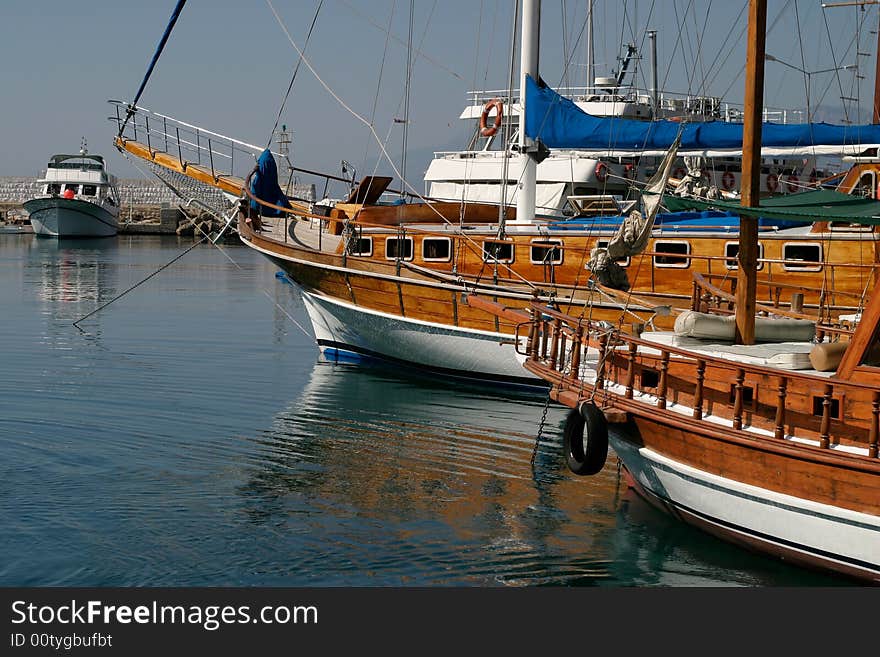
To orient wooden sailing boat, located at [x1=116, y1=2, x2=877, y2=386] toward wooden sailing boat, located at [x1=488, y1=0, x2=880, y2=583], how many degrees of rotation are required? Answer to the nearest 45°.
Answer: approximately 90° to its left

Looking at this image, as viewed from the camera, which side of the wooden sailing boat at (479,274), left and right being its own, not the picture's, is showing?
left

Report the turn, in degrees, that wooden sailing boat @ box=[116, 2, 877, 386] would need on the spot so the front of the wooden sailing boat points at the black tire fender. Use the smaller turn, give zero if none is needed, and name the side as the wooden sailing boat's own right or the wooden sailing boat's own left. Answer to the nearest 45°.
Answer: approximately 90° to the wooden sailing boat's own left

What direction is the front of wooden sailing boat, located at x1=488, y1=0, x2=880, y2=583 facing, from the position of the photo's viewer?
facing away from the viewer and to the left of the viewer

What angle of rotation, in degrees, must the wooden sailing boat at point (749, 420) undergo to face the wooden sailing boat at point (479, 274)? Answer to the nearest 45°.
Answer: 0° — it already faces it

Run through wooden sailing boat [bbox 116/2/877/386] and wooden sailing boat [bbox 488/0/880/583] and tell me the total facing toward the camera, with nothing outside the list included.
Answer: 0

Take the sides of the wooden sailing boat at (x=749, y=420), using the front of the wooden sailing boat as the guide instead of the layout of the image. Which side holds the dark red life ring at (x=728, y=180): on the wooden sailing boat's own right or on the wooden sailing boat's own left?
on the wooden sailing boat's own right
